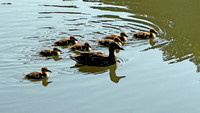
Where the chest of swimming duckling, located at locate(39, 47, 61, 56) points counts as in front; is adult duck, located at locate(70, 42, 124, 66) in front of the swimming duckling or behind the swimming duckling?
in front

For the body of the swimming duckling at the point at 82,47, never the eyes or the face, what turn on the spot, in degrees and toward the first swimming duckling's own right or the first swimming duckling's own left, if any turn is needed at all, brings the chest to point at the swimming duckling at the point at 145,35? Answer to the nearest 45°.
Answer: approximately 45° to the first swimming duckling's own left

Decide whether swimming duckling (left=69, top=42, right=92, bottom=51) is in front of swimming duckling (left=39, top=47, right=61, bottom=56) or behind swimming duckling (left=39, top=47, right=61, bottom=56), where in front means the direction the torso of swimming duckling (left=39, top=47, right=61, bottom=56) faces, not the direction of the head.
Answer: in front

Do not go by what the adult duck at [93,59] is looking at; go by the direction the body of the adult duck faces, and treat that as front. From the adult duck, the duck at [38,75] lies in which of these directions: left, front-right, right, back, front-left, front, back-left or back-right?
back-right

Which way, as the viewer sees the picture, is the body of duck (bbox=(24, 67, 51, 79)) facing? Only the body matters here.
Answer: to the viewer's right

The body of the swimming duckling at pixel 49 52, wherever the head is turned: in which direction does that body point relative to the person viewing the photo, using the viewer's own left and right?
facing to the right of the viewer

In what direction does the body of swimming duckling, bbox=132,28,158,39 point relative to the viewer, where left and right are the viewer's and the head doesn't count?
facing to the right of the viewer

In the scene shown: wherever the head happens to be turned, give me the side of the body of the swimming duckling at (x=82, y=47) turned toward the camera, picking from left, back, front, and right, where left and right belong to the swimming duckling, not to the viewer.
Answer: right

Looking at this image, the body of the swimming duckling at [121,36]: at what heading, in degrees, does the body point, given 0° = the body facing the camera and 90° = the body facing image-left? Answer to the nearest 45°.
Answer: approximately 270°

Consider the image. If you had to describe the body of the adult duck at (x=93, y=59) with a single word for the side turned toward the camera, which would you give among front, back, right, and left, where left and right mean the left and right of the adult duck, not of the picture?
right
